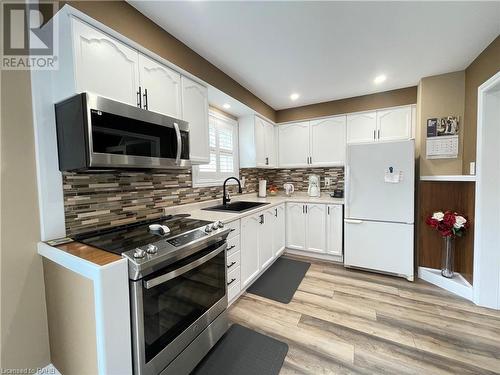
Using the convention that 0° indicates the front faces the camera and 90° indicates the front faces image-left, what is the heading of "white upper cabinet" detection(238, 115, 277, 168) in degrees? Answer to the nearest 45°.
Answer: approximately 315°

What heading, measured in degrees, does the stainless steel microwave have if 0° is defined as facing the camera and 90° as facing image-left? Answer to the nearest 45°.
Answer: approximately 315°

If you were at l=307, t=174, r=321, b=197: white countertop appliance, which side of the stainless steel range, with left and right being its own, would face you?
left

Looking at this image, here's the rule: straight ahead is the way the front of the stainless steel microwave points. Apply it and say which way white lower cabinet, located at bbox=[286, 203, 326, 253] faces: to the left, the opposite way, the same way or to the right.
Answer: to the right

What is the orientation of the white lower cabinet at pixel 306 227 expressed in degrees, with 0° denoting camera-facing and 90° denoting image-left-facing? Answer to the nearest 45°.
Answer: approximately 0°

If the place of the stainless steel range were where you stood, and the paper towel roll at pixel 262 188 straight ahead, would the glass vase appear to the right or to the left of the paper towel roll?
right

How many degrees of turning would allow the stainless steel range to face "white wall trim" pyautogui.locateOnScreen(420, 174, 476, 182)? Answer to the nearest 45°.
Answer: approximately 45° to its left

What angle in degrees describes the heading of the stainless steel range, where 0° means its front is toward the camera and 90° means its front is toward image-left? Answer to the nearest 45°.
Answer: approximately 315°

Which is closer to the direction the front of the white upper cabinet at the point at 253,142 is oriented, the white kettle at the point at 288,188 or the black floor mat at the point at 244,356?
the black floor mat
